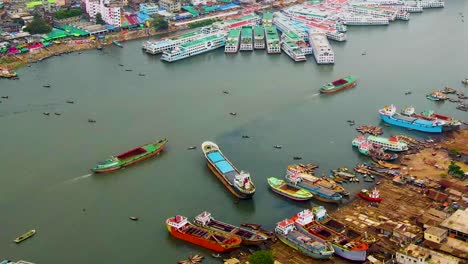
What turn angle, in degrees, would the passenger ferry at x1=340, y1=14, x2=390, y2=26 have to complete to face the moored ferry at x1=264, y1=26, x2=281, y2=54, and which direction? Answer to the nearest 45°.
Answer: approximately 45° to its left

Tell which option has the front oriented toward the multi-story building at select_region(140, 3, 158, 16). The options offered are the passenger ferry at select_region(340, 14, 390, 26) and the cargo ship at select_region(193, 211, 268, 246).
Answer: the passenger ferry

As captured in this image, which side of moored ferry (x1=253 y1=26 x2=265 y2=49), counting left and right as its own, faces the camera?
back

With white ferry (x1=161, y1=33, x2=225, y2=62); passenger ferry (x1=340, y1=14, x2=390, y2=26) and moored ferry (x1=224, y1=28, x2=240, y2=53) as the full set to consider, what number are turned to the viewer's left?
1

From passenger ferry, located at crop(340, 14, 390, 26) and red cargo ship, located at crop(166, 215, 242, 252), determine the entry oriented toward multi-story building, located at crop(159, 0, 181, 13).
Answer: the passenger ferry

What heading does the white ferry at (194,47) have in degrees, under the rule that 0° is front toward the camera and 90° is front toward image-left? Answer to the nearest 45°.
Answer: approximately 225°

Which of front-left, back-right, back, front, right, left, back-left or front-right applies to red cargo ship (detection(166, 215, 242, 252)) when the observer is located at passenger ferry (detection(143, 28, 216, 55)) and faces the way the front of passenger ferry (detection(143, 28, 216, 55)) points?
back-right
